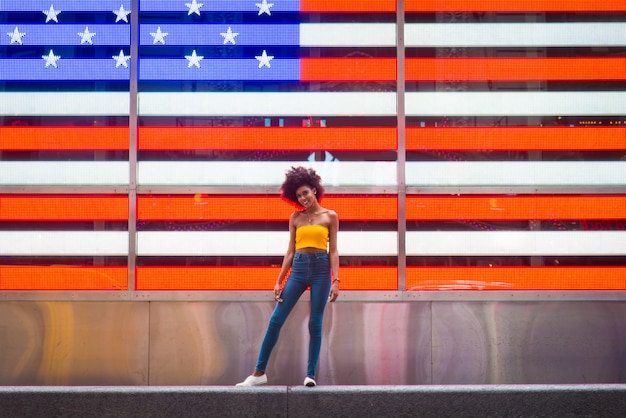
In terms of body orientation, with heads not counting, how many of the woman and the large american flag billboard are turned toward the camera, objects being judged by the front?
2

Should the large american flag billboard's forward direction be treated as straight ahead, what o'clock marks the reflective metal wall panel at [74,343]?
The reflective metal wall panel is roughly at 3 o'clock from the large american flag billboard.

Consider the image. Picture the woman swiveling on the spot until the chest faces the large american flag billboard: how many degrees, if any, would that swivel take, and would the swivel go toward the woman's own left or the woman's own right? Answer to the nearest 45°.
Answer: approximately 180°

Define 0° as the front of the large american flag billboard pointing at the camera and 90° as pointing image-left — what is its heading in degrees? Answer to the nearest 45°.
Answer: approximately 0°

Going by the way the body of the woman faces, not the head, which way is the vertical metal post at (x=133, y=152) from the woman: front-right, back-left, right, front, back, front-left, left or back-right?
back-right

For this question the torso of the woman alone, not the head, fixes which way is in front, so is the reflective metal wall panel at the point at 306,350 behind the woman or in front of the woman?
behind

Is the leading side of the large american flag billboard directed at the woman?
yes
